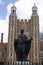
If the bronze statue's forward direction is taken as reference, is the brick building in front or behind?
behind

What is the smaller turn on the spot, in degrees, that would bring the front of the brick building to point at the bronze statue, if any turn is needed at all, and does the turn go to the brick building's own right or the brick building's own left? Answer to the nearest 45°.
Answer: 0° — it already faces it

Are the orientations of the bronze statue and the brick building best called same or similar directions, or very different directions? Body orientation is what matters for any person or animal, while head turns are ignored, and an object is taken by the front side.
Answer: same or similar directions

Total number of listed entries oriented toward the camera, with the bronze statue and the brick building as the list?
2

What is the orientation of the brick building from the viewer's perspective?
toward the camera
